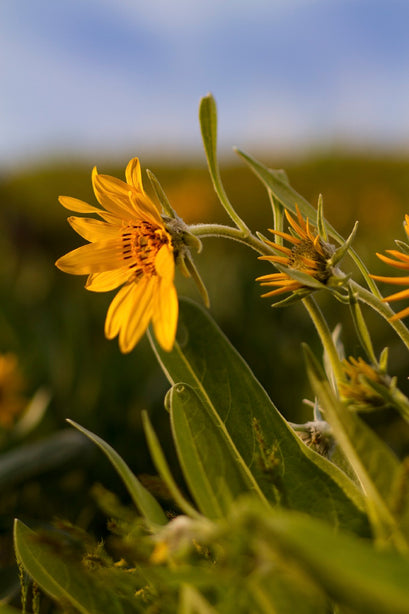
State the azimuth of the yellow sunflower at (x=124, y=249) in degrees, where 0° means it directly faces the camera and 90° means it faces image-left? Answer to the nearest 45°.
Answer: approximately 45°
